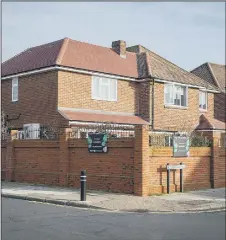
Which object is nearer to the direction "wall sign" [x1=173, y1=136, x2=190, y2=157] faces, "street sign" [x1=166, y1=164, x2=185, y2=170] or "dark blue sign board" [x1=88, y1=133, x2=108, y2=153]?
the street sign

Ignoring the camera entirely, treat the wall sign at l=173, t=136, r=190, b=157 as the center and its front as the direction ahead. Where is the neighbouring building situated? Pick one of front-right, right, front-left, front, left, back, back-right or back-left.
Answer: back

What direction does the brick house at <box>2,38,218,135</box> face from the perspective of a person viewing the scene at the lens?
facing the viewer and to the right of the viewer

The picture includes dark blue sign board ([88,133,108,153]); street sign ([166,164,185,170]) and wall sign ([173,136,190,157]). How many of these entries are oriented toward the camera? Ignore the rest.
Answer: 3

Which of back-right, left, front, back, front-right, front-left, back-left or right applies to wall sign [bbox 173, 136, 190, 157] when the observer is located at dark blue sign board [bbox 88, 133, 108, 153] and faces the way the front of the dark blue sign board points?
left

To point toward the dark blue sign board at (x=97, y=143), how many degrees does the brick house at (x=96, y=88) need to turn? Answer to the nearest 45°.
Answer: approximately 45° to its right

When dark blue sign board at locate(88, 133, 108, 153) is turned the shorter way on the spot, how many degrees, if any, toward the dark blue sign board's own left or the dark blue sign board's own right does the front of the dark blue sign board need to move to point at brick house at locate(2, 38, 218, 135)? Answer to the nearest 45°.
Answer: approximately 180°

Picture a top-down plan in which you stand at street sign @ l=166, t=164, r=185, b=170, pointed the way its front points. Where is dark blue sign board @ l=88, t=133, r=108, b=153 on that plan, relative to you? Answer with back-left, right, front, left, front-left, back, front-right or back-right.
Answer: right

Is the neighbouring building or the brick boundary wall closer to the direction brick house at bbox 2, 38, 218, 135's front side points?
the brick boundary wall

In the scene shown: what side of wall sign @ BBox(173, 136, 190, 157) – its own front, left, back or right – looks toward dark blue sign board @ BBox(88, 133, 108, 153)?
right

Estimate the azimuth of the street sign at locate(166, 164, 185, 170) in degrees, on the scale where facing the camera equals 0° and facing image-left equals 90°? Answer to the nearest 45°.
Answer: approximately 0°

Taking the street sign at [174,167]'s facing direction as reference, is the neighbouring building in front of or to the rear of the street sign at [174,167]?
to the rear
